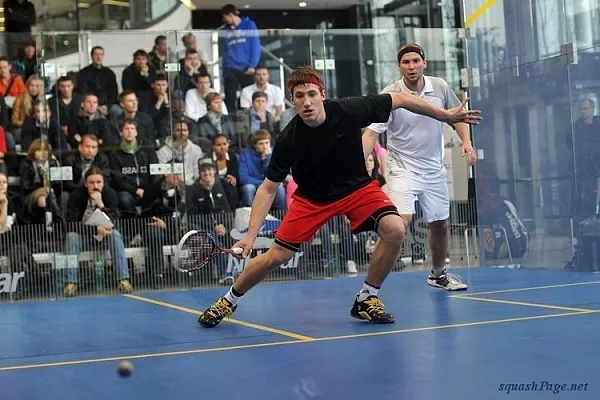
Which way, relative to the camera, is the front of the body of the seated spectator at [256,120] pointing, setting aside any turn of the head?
toward the camera

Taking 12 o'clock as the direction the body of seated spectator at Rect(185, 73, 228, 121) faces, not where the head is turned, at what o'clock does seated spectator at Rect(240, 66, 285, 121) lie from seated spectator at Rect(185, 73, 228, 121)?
seated spectator at Rect(240, 66, 285, 121) is roughly at 10 o'clock from seated spectator at Rect(185, 73, 228, 121).

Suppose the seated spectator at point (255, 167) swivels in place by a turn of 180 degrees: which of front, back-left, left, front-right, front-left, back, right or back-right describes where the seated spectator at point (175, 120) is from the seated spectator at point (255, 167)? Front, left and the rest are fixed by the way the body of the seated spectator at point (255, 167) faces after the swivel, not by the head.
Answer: left

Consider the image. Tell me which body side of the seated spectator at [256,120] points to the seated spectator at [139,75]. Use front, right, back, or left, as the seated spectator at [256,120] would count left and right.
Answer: right

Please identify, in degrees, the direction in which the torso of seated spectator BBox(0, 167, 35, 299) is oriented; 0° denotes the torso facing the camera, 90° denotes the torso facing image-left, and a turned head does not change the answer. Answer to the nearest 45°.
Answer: approximately 315°

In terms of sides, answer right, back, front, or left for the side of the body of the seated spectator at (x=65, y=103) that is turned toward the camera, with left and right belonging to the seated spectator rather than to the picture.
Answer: front

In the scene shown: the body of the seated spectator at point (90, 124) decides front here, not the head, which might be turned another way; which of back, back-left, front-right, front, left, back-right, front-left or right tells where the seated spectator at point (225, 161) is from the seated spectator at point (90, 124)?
left

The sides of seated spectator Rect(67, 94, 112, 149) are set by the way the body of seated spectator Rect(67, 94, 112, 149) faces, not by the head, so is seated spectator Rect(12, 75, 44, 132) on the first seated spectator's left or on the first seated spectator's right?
on the first seated spectator's right

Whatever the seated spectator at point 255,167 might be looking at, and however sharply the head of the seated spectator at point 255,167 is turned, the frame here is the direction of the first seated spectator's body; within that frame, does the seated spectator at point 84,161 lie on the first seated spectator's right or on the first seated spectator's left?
on the first seated spectator's right

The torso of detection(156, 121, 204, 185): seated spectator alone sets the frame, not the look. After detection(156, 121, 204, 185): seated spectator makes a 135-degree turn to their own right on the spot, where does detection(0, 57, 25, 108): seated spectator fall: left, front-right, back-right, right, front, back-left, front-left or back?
front-left

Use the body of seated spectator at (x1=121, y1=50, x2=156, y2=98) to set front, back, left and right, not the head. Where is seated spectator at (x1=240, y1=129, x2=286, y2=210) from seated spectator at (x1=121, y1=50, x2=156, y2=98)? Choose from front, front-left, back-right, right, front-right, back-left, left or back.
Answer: left

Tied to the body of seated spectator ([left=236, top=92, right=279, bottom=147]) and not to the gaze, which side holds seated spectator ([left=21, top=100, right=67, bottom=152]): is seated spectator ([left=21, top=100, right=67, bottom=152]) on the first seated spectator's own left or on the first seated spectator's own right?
on the first seated spectator's own right
